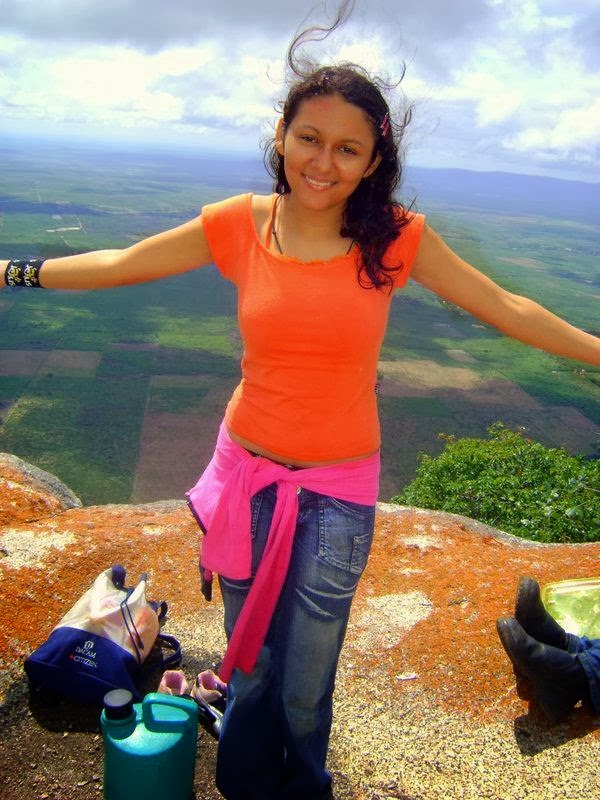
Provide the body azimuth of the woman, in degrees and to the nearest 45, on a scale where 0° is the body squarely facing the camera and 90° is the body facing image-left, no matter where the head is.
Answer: approximately 0°
